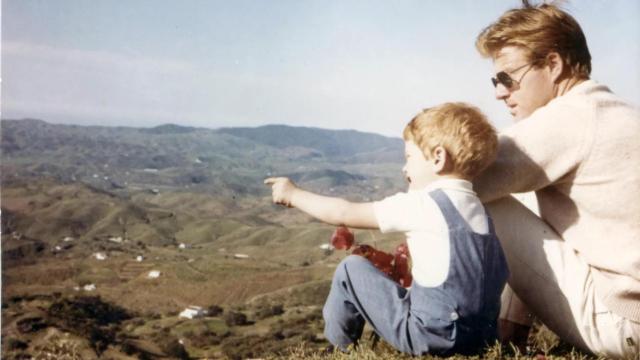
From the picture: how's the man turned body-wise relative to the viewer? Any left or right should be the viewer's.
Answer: facing away from the viewer and to the left of the viewer

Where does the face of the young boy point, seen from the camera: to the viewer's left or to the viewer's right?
to the viewer's left

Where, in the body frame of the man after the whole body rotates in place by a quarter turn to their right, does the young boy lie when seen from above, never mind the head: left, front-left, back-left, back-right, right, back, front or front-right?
back

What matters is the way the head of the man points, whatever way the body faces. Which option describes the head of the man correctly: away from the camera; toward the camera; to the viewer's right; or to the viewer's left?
to the viewer's left
